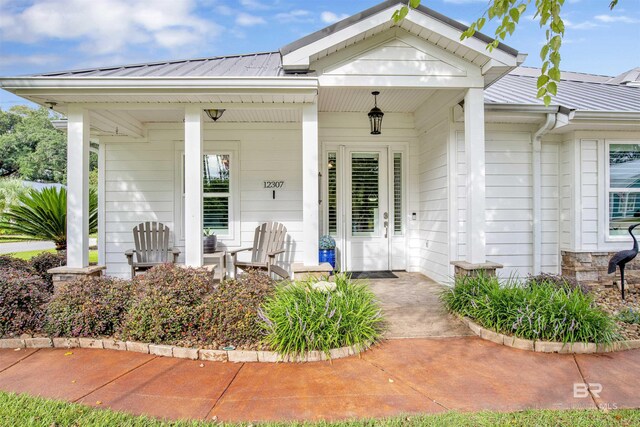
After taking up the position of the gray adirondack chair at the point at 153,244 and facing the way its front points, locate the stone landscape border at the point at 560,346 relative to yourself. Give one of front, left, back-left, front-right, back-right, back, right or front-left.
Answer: front-left

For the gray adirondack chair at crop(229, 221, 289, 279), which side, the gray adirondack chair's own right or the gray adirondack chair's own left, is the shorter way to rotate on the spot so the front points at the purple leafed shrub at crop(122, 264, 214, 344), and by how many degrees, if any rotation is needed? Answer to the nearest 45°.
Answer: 0° — it already faces it

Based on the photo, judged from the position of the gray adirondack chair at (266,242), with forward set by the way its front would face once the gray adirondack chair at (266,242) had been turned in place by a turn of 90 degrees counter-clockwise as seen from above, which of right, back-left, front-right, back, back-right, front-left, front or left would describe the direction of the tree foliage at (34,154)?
back

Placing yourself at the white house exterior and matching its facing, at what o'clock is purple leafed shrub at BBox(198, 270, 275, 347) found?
The purple leafed shrub is roughly at 1 o'clock from the white house exterior.

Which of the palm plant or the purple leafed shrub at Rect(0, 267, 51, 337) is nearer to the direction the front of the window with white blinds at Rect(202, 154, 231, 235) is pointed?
the purple leafed shrub

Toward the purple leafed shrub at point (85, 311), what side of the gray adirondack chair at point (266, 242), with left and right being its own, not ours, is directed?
front

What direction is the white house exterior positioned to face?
toward the camera

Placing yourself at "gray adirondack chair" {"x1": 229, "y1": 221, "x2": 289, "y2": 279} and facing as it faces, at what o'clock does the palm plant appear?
The palm plant is roughly at 2 o'clock from the gray adirondack chair.

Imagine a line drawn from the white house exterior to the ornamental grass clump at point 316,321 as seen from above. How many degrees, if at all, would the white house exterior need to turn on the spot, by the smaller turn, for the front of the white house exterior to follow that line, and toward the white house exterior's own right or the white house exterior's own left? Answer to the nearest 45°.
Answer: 0° — it already faces it

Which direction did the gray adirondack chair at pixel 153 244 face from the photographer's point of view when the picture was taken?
facing the viewer

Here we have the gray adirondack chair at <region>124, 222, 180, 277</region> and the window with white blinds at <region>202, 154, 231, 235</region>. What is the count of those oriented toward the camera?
2

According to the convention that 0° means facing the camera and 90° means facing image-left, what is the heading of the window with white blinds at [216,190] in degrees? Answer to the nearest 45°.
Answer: approximately 0°

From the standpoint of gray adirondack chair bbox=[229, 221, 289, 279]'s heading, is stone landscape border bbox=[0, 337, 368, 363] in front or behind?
in front

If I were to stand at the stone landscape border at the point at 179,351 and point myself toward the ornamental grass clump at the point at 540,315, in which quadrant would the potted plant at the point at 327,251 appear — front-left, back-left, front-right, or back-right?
front-left

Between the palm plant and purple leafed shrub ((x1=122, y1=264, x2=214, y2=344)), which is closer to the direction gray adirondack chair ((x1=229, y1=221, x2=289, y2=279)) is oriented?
the purple leafed shrub

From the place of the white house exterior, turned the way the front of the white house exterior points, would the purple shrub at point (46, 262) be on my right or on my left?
on my right

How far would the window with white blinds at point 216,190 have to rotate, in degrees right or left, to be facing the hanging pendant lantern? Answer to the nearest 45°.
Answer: approximately 45° to its left

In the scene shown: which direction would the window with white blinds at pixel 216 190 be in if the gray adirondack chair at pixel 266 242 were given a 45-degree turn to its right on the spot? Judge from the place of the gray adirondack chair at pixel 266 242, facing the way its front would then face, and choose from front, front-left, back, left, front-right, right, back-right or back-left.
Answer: front-right

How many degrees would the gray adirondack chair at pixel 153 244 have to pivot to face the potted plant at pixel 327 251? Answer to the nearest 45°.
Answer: approximately 90° to its left
